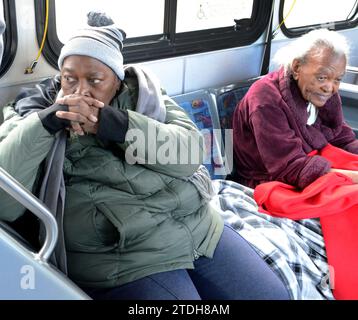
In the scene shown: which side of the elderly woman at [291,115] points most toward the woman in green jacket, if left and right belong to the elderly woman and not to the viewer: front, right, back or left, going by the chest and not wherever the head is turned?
right

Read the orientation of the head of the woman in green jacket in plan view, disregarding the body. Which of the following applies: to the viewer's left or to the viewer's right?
to the viewer's left
